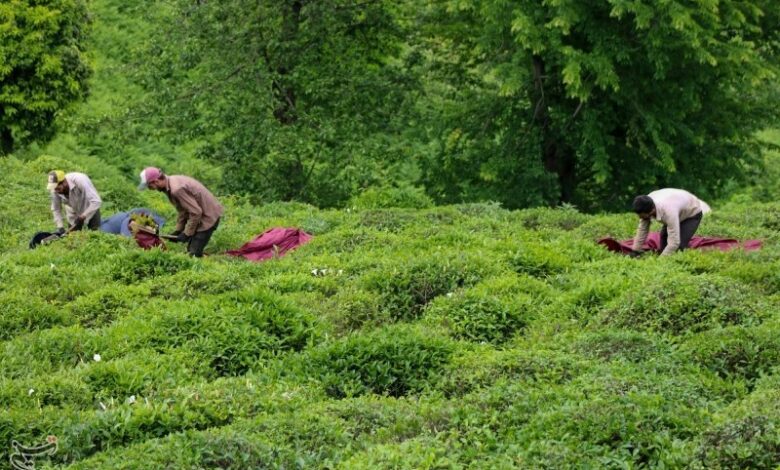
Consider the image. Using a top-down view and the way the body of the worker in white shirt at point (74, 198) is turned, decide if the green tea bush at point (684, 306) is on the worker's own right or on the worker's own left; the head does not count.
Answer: on the worker's own left

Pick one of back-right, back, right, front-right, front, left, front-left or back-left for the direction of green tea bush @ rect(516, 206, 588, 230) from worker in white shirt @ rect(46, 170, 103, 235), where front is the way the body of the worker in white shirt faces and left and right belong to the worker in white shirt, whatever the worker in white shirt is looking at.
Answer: back-left

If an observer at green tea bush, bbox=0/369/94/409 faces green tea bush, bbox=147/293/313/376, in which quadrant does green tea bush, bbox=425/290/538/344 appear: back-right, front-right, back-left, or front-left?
front-right

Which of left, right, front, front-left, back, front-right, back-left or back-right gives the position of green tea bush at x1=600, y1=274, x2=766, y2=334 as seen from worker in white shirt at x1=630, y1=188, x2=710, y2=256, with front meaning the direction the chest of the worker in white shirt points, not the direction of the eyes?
front-left

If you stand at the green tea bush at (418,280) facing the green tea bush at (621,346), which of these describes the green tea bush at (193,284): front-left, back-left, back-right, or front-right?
back-right

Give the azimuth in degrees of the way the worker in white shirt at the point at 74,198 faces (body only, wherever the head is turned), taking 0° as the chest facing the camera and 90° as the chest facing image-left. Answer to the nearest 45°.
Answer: approximately 45°

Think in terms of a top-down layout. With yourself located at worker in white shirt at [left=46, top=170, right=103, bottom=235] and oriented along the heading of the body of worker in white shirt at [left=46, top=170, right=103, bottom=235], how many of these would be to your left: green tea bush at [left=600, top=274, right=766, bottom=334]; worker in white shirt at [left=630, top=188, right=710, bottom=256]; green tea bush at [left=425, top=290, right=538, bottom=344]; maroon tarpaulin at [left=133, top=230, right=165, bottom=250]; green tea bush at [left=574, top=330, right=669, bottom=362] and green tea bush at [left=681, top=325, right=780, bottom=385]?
6

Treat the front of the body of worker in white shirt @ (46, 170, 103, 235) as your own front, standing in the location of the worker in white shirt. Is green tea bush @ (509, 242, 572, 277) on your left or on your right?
on your left

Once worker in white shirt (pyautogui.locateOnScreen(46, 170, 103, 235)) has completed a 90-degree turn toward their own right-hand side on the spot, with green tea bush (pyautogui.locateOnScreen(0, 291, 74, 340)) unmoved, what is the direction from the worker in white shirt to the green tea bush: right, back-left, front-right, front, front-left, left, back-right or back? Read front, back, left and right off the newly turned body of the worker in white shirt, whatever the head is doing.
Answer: back-left

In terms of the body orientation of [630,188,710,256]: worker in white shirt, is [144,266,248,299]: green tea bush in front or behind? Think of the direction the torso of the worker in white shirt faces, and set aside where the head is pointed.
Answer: in front

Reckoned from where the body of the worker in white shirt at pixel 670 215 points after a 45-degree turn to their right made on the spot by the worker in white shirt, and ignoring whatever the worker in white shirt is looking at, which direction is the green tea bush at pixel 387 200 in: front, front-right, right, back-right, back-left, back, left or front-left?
front-right

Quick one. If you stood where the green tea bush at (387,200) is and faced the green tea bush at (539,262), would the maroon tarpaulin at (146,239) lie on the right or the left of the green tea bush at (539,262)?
right

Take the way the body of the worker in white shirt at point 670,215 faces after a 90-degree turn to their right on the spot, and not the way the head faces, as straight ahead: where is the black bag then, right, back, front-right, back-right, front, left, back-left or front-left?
front-left

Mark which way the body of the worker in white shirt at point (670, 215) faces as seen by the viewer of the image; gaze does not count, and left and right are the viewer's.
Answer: facing the viewer and to the left of the viewer

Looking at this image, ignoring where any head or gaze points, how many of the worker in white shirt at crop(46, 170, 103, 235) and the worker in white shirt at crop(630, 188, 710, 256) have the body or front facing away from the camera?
0

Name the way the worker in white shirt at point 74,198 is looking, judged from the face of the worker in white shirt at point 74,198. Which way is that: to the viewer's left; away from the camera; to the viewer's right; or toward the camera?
to the viewer's left

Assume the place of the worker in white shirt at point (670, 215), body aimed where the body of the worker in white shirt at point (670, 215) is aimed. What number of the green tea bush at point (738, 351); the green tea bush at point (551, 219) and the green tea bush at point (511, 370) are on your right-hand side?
1
